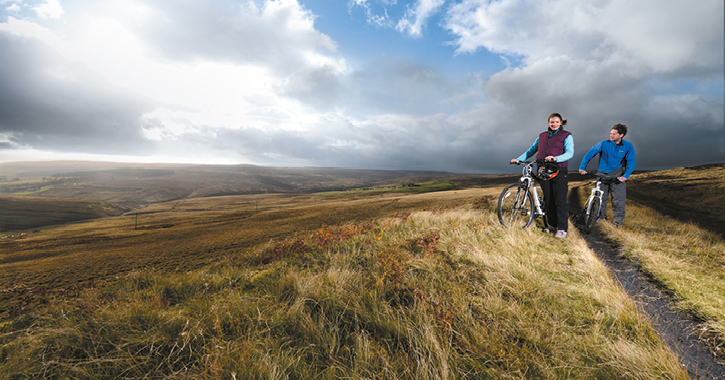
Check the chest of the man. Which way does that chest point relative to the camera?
toward the camera
